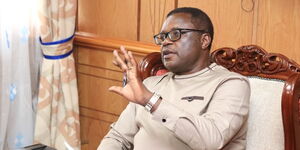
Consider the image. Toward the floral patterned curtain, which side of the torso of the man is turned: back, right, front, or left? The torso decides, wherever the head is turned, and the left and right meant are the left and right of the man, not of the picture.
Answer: right

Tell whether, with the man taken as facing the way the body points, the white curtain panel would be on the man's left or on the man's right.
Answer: on the man's right

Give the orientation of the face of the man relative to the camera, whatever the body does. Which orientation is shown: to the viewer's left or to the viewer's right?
to the viewer's left

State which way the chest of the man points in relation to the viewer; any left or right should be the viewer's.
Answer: facing the viewer and to the left of the viewer
